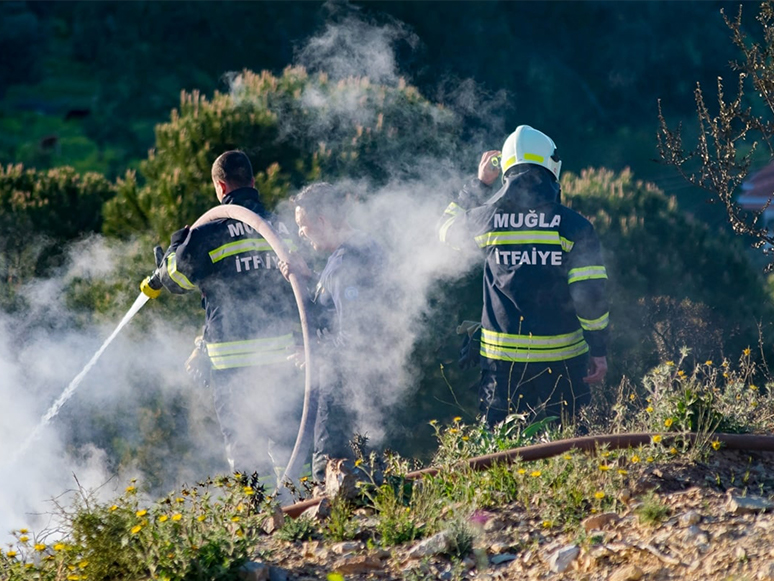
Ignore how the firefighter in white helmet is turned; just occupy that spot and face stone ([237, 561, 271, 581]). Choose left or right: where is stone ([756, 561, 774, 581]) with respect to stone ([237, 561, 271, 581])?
left

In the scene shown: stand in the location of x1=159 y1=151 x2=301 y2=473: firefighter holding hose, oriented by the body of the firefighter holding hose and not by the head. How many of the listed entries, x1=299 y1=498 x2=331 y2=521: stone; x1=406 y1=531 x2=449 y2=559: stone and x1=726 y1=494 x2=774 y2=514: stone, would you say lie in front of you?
0

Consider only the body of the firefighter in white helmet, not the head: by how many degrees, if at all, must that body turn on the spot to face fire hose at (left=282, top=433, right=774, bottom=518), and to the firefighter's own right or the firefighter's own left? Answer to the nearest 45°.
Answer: approximately 180°

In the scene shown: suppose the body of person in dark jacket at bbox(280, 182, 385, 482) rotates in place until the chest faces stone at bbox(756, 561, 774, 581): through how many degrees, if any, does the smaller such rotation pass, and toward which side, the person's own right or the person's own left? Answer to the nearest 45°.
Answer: approximately 135° to the person's own left

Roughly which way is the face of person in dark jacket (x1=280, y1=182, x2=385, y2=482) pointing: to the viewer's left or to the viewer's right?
to the viewer's left

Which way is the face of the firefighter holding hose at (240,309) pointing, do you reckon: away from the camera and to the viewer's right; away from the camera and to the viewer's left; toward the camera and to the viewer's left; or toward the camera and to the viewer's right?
away from the camera and to the viewer's left

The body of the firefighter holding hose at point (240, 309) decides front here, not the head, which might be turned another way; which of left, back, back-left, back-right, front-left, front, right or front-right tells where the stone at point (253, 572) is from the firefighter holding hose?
back-left

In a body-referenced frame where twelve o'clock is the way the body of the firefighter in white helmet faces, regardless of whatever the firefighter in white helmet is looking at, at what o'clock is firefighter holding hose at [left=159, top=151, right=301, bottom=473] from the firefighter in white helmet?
The firefighter holding hose is roughly at 9 o'clock from the firefighter in white helmet.

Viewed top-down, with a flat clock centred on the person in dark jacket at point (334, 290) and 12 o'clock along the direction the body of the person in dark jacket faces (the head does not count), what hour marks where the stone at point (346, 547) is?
The stone is roughly at 9 o'clock from the person in dark jacket.

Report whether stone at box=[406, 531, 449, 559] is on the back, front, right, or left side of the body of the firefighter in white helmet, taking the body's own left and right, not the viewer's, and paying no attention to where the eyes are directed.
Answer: back

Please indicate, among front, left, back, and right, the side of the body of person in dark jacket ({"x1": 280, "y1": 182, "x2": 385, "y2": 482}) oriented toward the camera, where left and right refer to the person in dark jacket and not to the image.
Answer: left

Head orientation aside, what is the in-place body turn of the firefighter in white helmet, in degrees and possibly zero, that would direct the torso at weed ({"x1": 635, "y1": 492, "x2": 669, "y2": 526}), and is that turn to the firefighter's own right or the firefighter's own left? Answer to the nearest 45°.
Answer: approximately 180°

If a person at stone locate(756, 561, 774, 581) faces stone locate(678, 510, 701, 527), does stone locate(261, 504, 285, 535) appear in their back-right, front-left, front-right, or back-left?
front-left

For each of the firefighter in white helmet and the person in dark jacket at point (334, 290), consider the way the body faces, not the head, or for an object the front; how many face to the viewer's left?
1

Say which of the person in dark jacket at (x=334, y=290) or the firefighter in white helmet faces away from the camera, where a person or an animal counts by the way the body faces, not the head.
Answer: the firefighter in white helmet

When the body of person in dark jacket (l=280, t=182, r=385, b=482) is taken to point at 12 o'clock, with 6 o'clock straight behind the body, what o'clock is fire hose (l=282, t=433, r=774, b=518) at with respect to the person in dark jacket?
The fire hose is roughly at 8 o'clock from the person in dark jacket.

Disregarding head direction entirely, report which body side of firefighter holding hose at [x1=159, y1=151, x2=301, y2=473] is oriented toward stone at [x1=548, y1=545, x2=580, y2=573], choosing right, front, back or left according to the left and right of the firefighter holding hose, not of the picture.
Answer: back

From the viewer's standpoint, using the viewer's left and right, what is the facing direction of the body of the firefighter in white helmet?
facing away from the viewer

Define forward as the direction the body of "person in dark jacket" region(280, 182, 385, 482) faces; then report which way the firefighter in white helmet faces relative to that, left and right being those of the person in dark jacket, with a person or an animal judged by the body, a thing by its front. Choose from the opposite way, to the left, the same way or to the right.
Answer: to the right

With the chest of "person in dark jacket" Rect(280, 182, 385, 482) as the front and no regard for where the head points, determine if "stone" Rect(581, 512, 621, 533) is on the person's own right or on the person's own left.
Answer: on the person's own left
